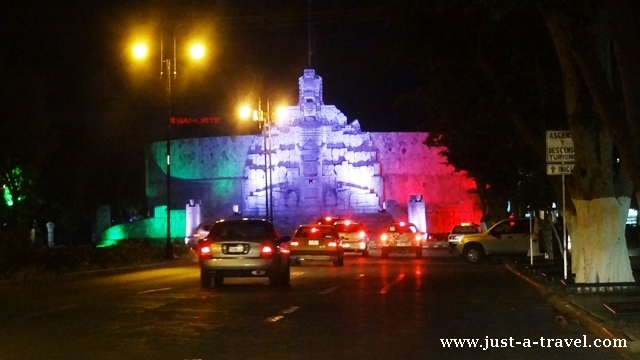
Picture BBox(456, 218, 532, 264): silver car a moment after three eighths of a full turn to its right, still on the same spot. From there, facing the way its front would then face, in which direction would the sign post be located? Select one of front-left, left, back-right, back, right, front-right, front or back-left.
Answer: back-right

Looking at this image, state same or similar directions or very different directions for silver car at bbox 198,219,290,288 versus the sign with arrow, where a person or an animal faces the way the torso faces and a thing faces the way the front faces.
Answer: very different directions

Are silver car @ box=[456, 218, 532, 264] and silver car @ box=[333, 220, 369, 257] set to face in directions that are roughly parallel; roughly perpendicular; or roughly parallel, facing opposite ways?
roughly perpendicular

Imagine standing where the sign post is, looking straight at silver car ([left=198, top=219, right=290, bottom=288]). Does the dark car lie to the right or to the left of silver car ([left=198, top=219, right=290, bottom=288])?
right

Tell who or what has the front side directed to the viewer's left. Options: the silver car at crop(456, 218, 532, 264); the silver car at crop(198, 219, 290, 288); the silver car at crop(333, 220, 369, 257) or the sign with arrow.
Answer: the silver car at crop(456, 218, 532, 264)

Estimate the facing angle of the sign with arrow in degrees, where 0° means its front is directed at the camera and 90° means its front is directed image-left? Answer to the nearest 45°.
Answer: approximately 0°

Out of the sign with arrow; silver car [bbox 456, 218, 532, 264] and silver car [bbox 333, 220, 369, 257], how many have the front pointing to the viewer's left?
1

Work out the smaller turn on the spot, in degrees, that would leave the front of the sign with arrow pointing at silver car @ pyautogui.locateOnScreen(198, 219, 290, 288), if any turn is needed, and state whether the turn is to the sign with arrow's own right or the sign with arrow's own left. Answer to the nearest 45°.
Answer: approximately 90° to the sign with arrow's own right

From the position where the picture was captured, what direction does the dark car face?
facing away from the viewer

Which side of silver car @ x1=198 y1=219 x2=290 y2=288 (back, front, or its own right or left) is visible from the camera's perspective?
back

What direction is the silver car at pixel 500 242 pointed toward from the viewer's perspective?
to the viewer's left

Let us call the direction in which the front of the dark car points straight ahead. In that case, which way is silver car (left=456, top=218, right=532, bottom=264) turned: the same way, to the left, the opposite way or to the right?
to the left

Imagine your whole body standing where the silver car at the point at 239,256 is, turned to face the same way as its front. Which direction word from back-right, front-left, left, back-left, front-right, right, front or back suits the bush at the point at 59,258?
front-left

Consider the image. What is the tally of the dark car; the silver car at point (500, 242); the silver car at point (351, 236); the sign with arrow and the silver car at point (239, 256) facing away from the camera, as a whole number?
3

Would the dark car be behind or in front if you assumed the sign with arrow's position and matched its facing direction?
behind

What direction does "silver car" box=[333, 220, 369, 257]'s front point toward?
away from the camera
